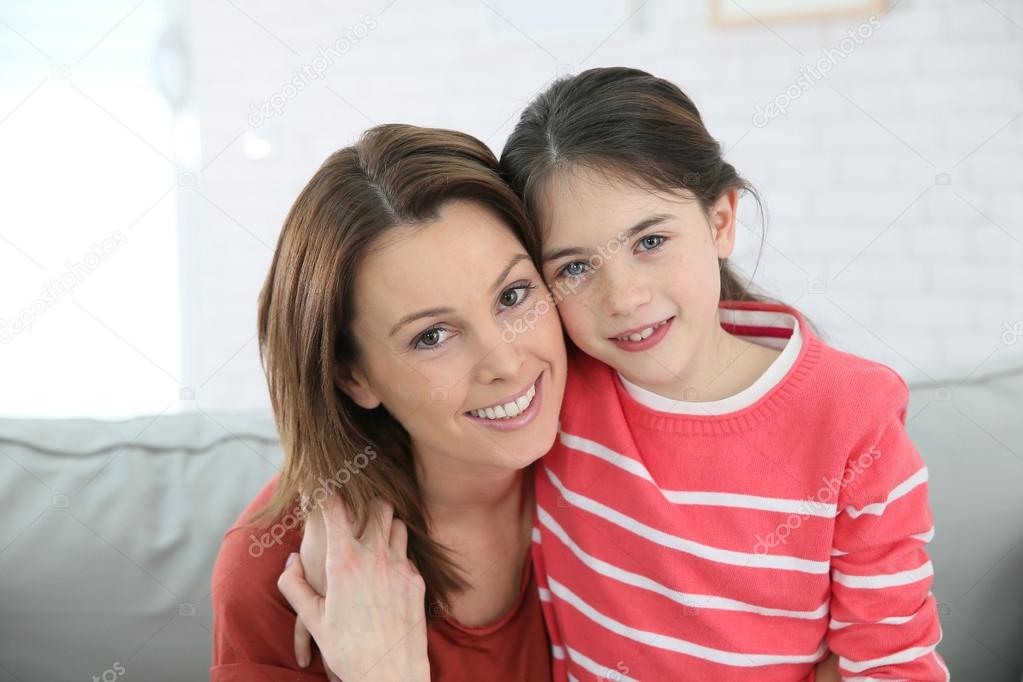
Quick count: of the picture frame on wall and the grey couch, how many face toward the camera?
2

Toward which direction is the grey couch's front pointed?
toward the camera

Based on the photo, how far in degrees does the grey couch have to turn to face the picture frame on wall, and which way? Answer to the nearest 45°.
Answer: approximately 135° to its left

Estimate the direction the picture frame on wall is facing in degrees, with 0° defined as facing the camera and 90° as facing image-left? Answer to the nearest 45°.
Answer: approximately 0°

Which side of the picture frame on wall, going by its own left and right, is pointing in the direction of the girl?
front
